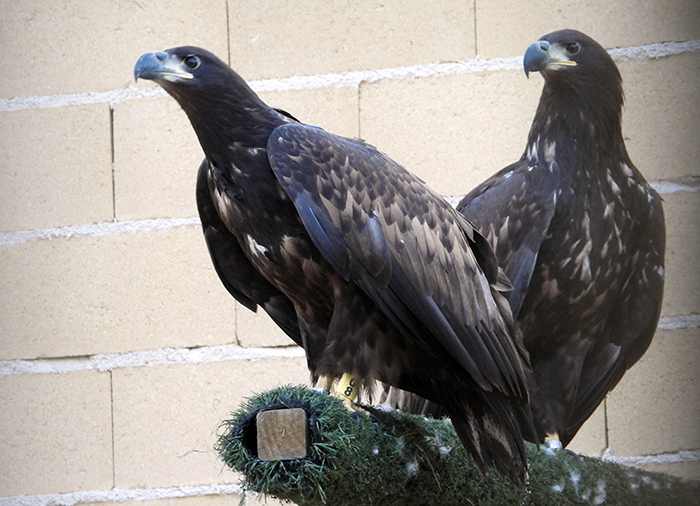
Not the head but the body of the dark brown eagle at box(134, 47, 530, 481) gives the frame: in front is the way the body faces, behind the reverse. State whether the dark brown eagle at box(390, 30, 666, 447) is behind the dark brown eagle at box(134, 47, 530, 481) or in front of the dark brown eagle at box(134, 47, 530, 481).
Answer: behind

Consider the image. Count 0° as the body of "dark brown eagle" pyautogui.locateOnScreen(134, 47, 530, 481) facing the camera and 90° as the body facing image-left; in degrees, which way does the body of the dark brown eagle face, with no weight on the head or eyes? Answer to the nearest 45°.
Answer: approximately 45°
